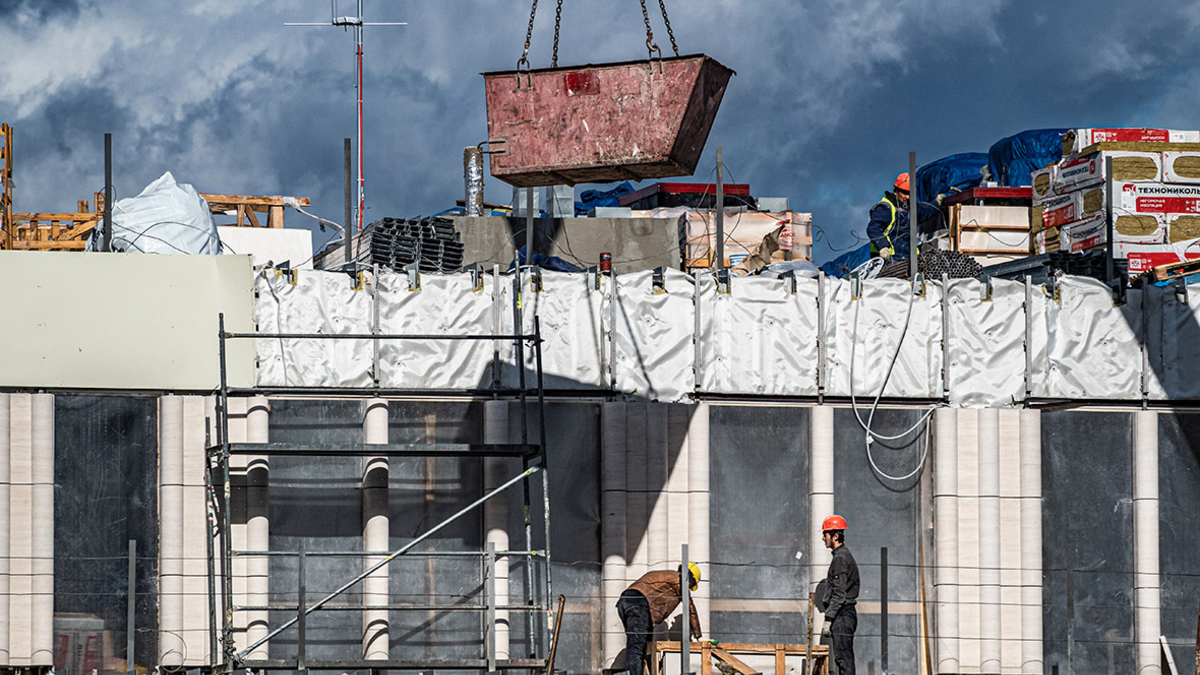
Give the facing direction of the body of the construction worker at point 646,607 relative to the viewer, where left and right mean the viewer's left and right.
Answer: facing to the right of the viewer

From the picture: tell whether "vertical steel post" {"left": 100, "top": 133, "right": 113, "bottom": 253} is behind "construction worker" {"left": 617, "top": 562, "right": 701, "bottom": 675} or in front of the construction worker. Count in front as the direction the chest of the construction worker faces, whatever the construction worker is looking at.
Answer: behind

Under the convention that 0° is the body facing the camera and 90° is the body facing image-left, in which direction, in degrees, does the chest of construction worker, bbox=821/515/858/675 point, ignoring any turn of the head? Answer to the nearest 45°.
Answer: approximately 90°

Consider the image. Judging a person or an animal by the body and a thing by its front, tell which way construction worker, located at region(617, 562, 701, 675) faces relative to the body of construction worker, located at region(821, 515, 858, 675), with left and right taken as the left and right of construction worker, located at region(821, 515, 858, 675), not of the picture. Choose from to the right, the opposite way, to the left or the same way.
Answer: the opposite way

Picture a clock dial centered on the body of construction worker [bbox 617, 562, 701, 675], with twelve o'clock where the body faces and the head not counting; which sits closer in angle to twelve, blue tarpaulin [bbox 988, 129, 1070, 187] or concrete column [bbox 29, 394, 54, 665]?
the blue tarpaulin

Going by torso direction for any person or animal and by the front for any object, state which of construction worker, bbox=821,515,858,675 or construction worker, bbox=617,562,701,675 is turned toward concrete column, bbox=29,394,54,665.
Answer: construction worker, bbox=821,515,858,675

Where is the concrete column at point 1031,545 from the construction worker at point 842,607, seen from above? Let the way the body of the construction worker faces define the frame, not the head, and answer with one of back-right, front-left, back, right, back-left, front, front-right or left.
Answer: back-right

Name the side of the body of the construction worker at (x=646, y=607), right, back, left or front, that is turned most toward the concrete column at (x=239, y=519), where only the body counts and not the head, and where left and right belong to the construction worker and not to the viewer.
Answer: back

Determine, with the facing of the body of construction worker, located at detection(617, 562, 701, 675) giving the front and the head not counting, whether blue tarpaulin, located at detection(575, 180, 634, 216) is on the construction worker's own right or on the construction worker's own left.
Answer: on the construction worker's own left

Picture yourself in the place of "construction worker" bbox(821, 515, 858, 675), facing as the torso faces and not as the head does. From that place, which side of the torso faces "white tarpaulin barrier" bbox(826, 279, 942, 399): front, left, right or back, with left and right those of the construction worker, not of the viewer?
right

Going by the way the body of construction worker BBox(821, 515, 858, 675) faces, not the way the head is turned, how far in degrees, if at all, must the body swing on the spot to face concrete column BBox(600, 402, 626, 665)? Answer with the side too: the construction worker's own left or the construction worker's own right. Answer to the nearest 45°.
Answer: approximately 45° to the construction worker's own right

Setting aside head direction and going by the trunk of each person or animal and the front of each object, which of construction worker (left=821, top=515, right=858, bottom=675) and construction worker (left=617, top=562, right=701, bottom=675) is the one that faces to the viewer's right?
construction worker (left=617, top=562, right=701, bottom=675)

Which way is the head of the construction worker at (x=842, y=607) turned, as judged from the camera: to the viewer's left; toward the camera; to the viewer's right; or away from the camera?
to the viewer's left

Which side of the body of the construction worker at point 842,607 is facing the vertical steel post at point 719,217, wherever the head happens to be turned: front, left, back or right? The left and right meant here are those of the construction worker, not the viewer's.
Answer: right

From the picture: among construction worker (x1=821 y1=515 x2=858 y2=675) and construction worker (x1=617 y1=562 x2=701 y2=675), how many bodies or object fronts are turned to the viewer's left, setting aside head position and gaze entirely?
1
